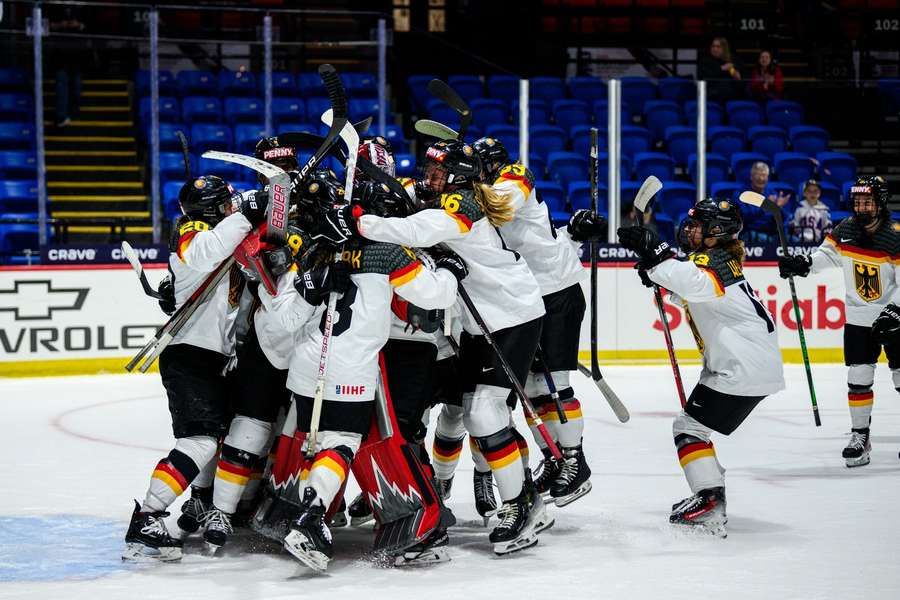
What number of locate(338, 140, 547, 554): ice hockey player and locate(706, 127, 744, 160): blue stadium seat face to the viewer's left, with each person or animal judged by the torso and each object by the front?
1

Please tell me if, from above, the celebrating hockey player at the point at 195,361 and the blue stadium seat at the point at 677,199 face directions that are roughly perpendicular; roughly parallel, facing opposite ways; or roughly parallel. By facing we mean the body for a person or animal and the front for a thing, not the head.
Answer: roughly perpendicular

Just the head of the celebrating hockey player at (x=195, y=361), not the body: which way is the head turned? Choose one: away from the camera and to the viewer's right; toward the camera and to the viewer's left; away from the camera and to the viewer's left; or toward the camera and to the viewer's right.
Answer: away from the camera and to the viewer's right

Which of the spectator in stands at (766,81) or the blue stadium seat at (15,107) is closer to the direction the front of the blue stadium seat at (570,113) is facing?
the blue stadium seat

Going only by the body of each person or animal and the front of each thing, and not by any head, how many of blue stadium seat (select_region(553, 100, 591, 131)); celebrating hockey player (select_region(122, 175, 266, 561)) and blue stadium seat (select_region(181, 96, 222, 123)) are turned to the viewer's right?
1

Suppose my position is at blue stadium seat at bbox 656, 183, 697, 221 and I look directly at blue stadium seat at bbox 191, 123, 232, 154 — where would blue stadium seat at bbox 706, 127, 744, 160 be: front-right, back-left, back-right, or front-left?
back-right

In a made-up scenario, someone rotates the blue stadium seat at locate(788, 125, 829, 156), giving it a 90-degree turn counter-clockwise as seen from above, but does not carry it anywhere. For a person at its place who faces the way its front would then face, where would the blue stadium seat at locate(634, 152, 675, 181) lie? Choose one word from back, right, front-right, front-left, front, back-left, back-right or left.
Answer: back-right

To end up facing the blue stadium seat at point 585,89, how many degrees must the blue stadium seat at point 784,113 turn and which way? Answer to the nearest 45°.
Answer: approximately 90° to its right

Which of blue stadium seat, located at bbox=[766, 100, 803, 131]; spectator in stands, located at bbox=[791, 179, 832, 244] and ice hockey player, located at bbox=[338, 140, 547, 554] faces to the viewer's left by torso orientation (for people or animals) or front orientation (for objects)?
the ice hockey player

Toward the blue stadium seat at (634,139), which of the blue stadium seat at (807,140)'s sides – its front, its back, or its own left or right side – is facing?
right

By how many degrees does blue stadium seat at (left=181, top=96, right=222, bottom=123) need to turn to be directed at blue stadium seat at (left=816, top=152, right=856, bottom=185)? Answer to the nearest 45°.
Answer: approximately 90° to its left

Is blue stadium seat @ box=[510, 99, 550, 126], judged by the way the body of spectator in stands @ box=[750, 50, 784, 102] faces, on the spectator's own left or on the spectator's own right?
on the spectator's own right

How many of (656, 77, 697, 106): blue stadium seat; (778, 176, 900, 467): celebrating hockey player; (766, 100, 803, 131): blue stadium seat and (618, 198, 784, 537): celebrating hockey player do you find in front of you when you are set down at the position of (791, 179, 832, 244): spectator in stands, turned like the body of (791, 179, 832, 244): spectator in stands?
2

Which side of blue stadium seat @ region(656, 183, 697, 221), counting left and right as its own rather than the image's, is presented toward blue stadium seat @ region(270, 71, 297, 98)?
right
